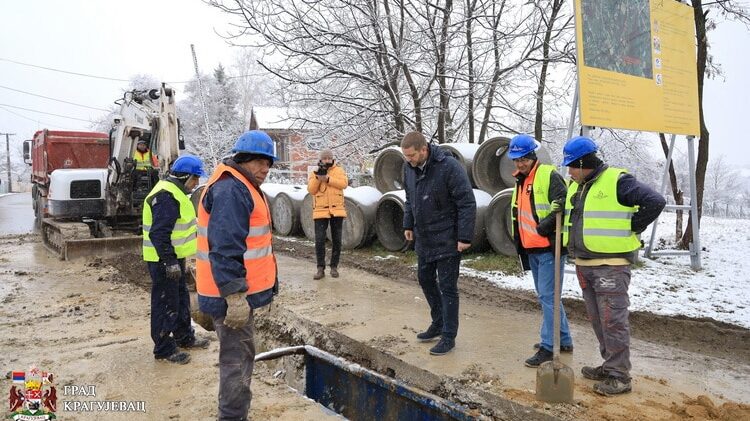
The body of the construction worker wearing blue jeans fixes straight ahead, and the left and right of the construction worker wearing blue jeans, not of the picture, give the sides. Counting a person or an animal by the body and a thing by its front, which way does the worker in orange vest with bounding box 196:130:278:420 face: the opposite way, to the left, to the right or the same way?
the opposite way

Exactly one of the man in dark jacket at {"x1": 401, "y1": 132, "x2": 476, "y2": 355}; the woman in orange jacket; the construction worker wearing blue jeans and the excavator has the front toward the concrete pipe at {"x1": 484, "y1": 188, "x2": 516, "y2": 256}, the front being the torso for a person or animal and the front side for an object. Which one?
the excavator

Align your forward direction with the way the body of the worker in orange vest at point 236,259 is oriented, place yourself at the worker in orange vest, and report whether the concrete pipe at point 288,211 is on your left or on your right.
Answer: on your left

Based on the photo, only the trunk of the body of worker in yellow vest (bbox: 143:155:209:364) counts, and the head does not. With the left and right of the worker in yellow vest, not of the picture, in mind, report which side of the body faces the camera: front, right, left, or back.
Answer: right

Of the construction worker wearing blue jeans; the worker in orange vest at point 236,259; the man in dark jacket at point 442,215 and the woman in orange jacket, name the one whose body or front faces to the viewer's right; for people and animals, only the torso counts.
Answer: the worker in orange vest

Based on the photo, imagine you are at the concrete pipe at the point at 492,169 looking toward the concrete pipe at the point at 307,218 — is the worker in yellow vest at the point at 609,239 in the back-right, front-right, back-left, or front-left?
back-left

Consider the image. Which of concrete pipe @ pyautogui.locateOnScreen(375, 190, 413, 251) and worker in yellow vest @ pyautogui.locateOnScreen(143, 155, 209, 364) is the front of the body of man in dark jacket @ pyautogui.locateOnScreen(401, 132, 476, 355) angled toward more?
the worker in yellow vest

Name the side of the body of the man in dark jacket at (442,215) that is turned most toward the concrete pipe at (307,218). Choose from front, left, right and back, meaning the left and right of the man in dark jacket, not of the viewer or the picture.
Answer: right

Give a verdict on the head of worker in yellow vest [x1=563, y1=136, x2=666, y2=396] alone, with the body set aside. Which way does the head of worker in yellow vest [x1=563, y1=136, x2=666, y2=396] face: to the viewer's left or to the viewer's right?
to the viewer's left

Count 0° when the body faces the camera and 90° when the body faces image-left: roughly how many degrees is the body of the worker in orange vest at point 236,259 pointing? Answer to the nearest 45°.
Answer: approximately 270°

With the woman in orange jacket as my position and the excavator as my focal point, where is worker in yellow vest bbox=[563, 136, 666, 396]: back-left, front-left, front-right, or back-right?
back-left
